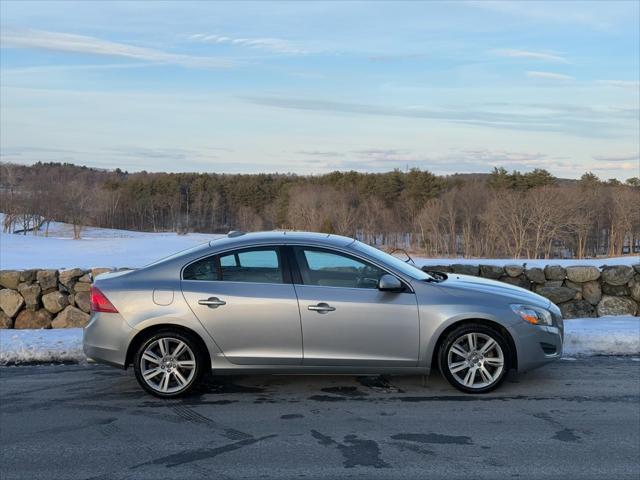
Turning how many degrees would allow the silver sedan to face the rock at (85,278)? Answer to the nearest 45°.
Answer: approximately 135° to its left

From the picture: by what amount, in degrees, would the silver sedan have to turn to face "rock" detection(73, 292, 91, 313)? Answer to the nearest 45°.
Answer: approximately 135° to its left

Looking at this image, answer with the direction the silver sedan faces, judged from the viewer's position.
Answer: facing to the right of the viewer

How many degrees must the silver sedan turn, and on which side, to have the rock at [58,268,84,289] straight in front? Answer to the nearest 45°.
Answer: approximately 135° to its left

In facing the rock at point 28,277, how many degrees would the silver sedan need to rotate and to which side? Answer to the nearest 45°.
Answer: approximately 135° to its left

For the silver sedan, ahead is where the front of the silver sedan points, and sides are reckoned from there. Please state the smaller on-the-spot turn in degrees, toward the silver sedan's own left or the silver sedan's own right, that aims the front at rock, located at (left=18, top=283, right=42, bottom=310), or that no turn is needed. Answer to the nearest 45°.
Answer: approximately 135° to the silver sedan's own left

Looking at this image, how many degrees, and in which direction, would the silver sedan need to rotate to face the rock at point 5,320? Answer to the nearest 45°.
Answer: approximately 135° to its left

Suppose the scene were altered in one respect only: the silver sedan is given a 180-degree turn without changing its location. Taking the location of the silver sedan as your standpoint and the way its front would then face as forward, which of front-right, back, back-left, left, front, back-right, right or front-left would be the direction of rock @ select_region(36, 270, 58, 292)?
front-right

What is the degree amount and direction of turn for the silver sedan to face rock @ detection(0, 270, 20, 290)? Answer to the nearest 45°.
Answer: approximately 135° to its left

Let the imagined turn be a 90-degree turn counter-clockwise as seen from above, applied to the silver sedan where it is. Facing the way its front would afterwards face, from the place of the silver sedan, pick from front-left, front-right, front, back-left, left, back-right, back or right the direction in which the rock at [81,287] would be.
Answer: front-left
